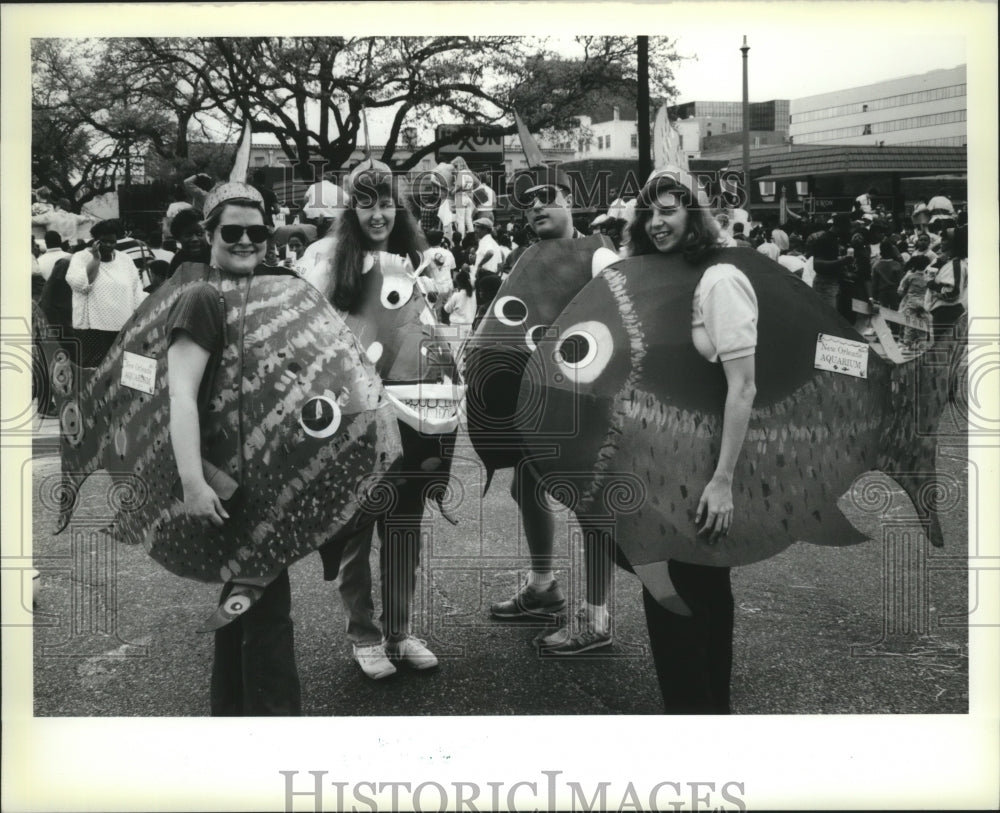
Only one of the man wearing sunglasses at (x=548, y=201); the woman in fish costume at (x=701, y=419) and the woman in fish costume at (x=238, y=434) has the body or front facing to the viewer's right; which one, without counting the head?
the woman in fish costume at (x=238, y=434)

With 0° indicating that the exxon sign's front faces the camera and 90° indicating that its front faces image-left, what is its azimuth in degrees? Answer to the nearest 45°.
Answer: approximately 0°
